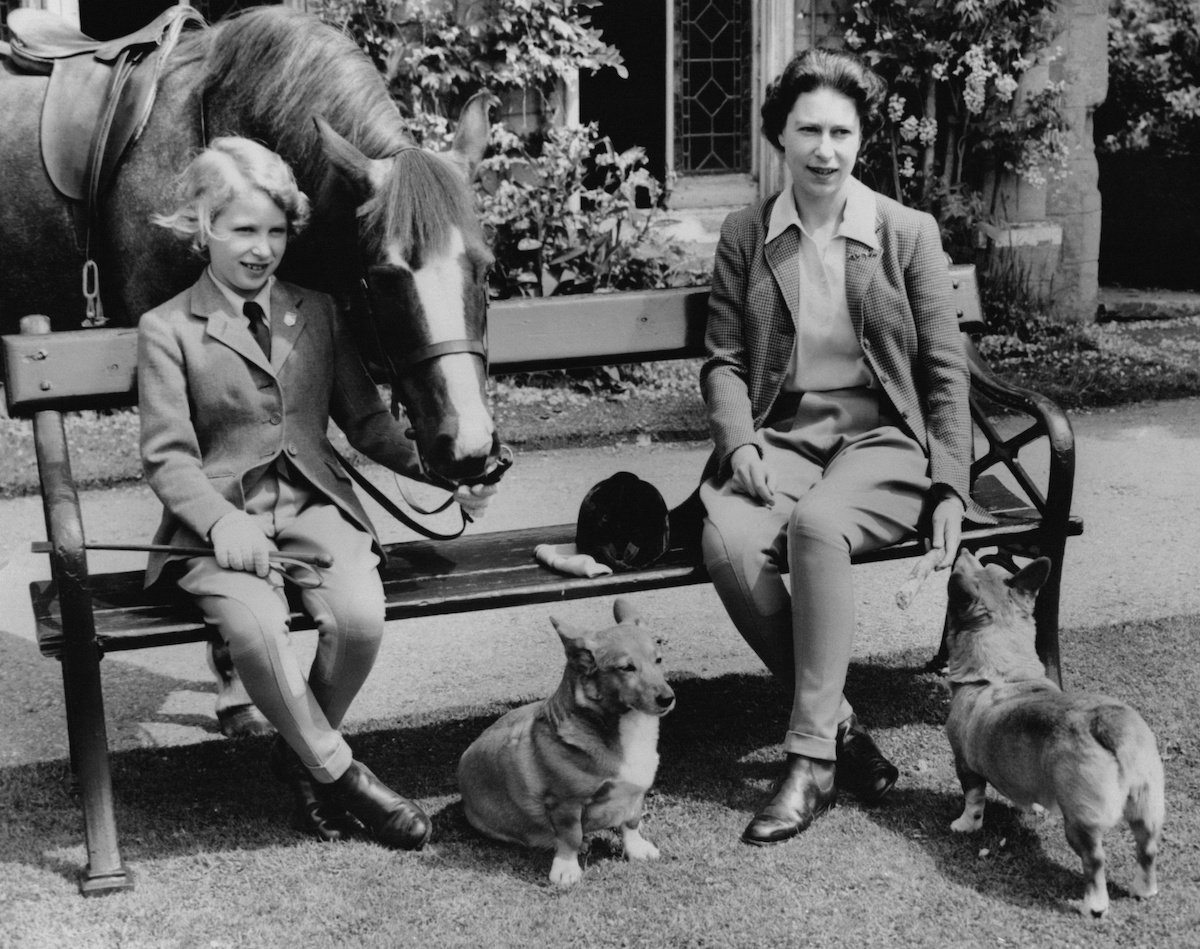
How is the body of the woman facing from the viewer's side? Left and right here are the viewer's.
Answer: facing the viewer

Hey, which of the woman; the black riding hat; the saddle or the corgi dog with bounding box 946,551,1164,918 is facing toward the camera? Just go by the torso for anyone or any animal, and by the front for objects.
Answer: the woman

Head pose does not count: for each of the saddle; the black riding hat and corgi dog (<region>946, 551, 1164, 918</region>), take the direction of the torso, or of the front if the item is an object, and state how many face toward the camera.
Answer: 0

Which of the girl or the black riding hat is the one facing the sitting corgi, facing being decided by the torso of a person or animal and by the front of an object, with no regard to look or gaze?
the girl

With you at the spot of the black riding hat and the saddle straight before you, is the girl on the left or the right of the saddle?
left

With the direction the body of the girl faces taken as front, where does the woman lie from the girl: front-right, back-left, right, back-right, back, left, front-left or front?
front-left

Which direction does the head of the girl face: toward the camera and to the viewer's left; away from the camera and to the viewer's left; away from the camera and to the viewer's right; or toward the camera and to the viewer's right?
toward the camera and to the viewer's right

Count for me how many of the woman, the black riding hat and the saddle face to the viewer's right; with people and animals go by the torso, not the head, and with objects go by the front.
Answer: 1

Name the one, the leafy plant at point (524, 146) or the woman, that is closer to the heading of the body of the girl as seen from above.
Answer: the woman

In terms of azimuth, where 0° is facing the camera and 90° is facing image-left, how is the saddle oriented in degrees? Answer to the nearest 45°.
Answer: approximately 270°
